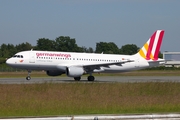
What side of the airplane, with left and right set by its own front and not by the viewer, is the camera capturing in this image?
left
